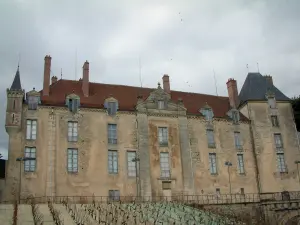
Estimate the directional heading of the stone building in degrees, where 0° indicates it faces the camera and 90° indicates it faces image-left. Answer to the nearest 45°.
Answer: approximately 0°
